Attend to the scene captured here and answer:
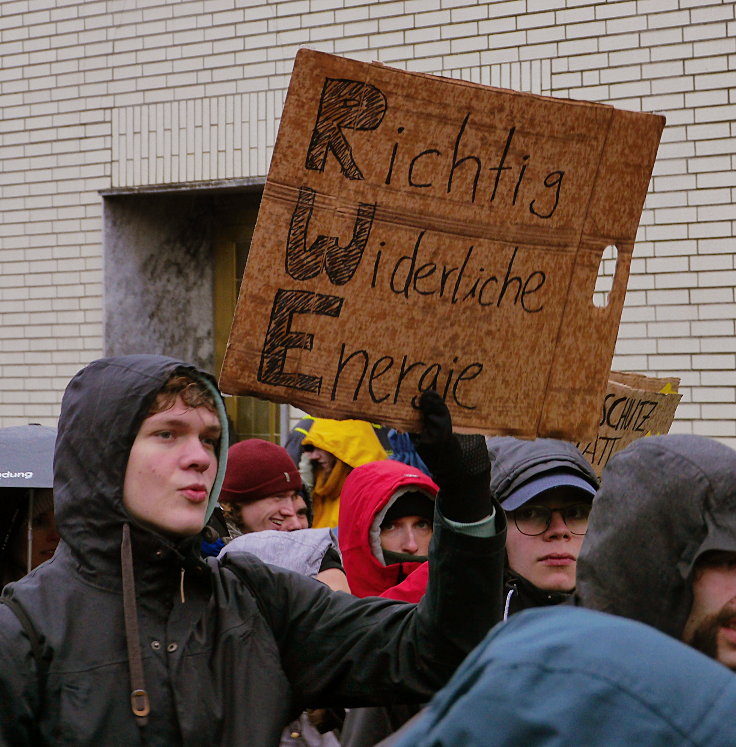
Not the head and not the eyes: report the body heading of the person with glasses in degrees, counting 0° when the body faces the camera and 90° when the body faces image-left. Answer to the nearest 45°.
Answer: approximately 315°

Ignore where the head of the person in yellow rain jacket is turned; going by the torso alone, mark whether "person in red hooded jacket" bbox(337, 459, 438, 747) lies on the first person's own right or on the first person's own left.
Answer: on the first person's own left

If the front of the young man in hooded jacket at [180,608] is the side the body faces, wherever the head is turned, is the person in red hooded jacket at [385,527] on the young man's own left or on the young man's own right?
on the young man's own left

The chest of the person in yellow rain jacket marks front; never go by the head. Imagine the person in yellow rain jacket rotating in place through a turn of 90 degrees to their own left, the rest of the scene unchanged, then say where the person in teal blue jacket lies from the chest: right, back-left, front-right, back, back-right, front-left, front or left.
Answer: front

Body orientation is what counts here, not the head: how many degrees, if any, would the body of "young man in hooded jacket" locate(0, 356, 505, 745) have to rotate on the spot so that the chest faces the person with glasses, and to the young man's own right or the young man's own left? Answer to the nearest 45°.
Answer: approximately 90° to the young man's own left

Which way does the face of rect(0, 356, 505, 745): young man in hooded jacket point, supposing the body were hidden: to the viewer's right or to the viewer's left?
to the viewer's right

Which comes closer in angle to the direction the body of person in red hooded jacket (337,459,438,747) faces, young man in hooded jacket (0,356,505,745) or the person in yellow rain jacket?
the young man in hooded jacket
